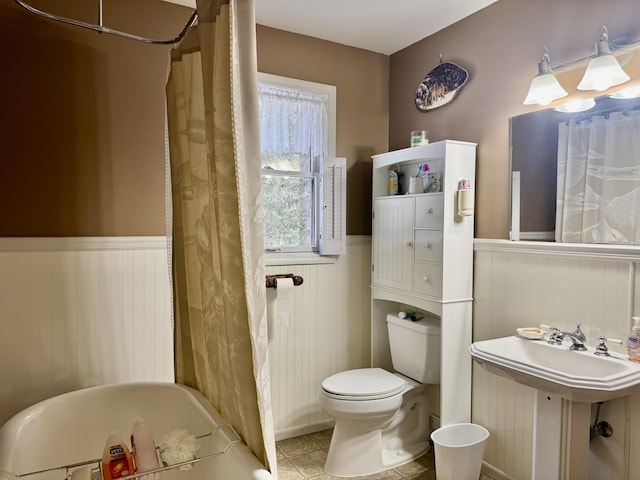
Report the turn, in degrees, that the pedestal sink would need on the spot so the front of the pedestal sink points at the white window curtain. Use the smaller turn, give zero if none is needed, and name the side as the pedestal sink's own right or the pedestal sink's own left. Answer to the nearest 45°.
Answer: approximately 45° to the pedestal sink's own right

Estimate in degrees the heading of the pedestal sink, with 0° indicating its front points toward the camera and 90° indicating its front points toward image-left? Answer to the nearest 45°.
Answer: approximately 45°

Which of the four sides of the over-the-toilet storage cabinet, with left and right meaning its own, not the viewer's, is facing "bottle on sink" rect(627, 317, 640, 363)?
left

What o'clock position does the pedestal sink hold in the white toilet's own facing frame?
The pedestal sink is roughly at 9 o'clock from the white toilet.

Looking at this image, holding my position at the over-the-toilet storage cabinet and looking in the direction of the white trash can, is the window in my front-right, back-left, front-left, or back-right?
back-right

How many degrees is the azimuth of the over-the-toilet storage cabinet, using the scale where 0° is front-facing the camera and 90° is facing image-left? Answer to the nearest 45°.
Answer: approximately 45°

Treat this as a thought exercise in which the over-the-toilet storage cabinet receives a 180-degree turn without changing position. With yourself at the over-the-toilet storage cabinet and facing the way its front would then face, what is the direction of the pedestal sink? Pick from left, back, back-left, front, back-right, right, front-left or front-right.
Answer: right

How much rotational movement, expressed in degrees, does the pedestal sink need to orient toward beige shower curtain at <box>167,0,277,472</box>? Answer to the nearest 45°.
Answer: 0° — it already faces it

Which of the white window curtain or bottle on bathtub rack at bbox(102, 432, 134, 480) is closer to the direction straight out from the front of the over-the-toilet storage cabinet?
the bottle on bathtub rack

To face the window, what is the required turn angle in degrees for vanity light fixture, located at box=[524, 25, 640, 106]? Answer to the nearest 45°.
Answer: approximately 45° to its right
